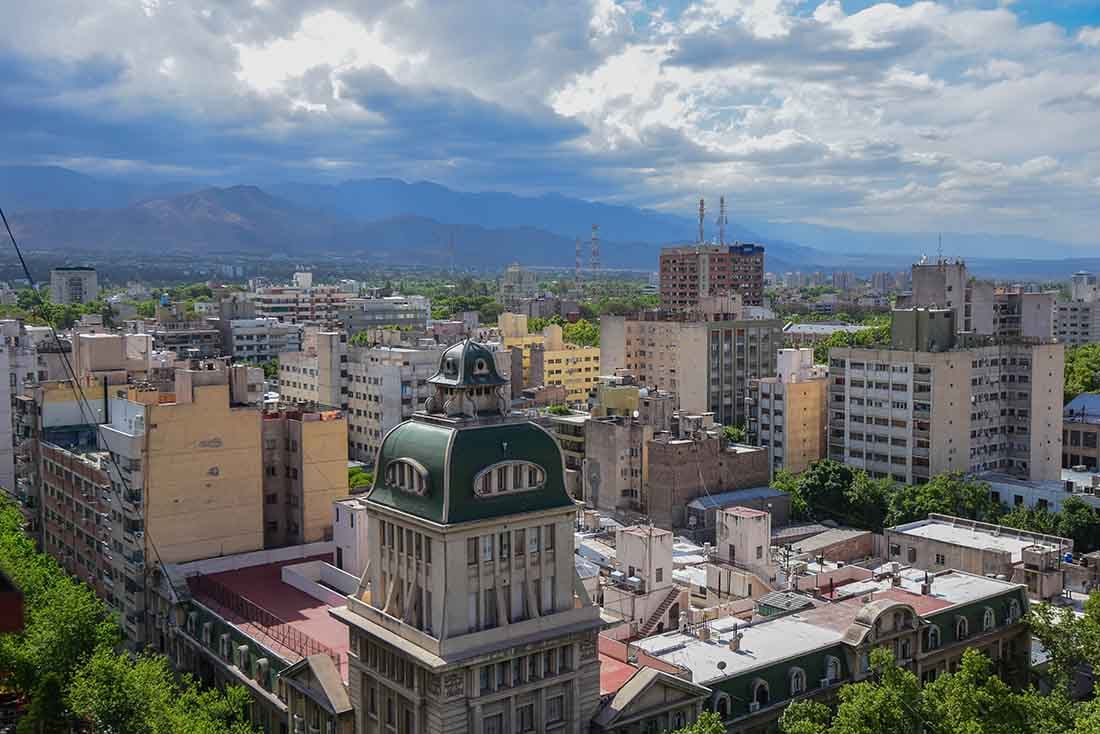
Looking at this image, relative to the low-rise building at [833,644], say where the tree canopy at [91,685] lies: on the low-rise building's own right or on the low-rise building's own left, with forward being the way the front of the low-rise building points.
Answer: on the low-rise building's own right

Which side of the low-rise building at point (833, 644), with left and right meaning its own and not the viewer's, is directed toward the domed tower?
right

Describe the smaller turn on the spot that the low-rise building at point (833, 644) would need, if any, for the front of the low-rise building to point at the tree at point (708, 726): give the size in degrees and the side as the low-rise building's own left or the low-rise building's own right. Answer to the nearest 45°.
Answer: approximately 45° to the low-rise building's own right

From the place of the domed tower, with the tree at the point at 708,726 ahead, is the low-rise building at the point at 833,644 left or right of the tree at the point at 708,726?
left
